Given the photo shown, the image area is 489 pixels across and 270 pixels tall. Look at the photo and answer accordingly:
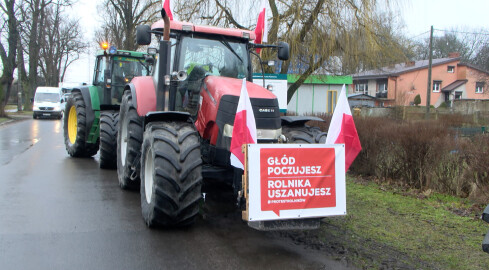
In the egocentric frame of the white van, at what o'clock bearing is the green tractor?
The green tractor is roughly at 12 o'clock from the white van.

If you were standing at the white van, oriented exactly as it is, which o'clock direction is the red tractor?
The red tractor is roughly at 12 o'clock from the white van.

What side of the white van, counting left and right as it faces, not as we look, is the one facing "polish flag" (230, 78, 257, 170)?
front

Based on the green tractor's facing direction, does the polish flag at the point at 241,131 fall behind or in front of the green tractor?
in front

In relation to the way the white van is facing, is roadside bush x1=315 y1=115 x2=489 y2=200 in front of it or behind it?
in front

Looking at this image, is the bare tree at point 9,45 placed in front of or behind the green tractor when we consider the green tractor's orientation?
behind

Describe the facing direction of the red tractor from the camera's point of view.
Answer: facing the viewer and to the right of the viewer

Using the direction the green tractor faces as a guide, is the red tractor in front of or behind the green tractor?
in front

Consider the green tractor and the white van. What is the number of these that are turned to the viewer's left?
0

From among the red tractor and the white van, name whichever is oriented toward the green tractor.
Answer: the white van

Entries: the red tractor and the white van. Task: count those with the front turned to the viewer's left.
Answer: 0
